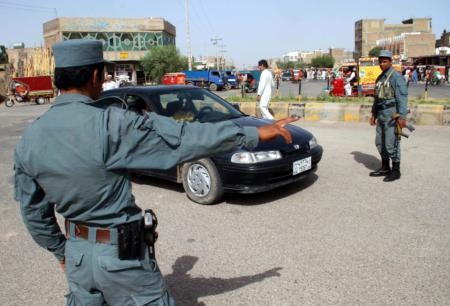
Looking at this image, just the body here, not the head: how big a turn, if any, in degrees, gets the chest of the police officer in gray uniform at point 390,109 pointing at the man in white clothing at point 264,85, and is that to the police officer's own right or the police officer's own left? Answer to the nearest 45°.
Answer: approximately 90° to the police officer's own right

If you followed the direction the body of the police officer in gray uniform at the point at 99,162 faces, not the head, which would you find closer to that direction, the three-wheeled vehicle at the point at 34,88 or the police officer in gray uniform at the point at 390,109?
the police officer in gray uniform

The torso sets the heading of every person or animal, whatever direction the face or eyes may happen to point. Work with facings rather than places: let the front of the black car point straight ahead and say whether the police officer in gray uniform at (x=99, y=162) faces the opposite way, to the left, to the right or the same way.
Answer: to the left

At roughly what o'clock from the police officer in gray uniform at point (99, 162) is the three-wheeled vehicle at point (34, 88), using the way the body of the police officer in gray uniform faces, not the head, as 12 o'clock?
The three-wheeled vehicle is roughly at 10 o'clock from the police officer in gray uniform.

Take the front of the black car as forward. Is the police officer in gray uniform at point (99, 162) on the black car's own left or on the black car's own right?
on the black car's own right

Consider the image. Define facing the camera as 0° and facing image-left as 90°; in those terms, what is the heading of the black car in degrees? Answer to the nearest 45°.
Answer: approximately 315°

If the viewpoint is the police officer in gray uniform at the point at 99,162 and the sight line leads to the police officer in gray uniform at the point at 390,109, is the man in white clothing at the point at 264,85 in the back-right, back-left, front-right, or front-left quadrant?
front-left

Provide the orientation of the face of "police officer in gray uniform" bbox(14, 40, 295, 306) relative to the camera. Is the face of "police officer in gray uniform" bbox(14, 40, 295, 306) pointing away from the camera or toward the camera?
away from the camera
